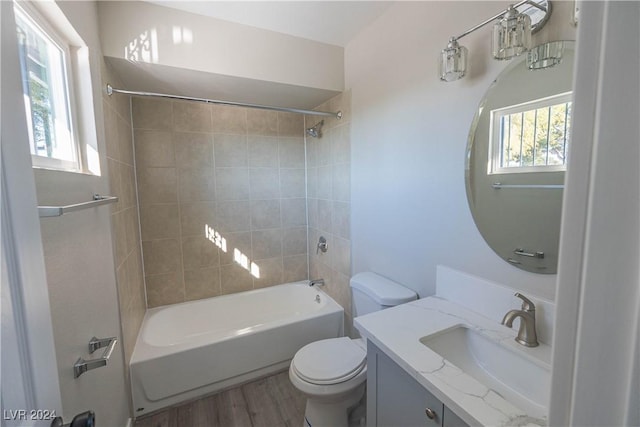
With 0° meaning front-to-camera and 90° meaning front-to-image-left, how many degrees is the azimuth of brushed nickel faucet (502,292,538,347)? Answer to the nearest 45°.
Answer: approximately 45°

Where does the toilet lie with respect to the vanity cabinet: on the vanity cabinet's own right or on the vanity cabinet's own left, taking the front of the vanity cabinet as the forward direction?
on the vanity cabinet's own right

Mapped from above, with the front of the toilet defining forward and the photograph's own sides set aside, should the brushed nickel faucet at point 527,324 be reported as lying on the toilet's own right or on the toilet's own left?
on the toilet's own left

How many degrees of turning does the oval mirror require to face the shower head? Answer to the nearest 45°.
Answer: approximately 90° to its right

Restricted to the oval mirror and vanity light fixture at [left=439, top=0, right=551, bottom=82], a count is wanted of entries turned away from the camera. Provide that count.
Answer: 0

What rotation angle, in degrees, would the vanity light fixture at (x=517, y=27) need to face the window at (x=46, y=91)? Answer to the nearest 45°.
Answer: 0° — it already faces it

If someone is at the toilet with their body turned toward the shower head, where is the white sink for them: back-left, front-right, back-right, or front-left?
back-right
